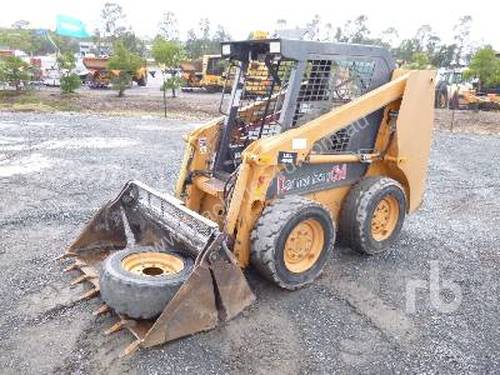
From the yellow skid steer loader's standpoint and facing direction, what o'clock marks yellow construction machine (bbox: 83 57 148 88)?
The yellow construction machine is roughly at 4 o'clock from the yellow skid steer loader.

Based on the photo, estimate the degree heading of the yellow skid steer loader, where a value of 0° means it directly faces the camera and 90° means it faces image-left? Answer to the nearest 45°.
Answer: approximately 45°

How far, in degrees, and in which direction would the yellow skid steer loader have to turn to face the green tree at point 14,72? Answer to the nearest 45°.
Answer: approximately 90° to its right

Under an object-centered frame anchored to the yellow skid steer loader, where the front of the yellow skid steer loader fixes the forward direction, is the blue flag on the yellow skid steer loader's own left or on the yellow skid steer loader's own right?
on the yellow skid steer loader's own right

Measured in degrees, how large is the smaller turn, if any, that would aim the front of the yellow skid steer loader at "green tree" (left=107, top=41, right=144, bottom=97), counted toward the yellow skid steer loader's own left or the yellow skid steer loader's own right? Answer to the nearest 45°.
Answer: approximately 135° to the yellow skid steer loader's own right

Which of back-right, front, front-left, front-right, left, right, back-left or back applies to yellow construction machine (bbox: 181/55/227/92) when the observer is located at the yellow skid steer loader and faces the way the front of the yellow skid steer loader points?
back-right

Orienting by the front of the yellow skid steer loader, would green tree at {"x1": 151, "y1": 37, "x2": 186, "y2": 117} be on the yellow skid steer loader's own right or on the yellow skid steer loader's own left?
on the yellow skid steer loader's own right

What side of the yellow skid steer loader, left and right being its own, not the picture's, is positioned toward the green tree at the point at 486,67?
back

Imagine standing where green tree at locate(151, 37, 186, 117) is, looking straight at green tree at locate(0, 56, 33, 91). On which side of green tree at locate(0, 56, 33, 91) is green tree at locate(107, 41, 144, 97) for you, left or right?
right
